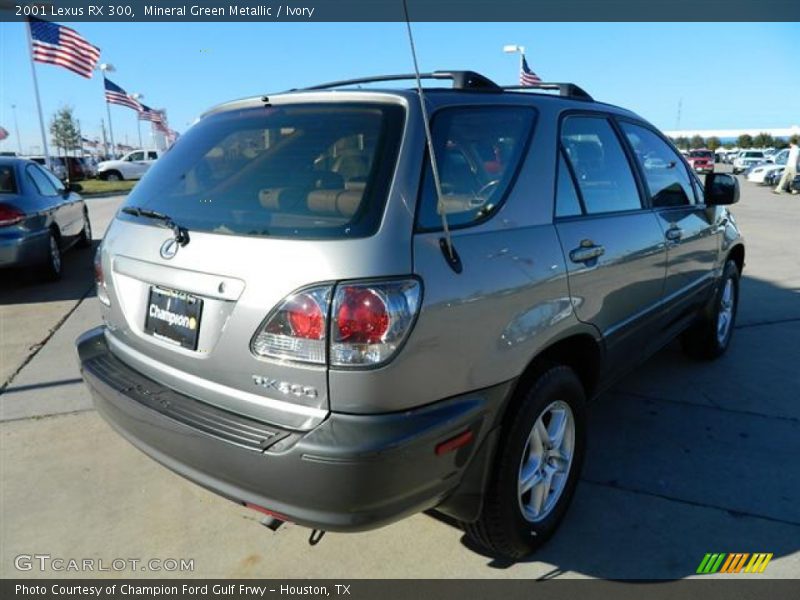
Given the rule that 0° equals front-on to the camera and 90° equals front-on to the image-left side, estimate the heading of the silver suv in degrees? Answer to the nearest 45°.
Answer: approximately 225°

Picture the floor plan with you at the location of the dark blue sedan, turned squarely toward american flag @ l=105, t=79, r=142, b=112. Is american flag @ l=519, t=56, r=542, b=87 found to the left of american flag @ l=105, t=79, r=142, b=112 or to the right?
right

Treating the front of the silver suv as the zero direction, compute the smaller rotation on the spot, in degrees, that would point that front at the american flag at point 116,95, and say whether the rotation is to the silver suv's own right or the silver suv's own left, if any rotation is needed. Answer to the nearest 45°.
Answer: approximately 90° to the silver suv's own left

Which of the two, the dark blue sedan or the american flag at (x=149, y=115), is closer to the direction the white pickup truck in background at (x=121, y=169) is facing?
the dark blue sedan

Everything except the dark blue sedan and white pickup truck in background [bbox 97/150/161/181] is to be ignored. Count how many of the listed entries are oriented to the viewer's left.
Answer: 1

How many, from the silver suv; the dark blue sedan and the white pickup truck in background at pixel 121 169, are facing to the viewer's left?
1

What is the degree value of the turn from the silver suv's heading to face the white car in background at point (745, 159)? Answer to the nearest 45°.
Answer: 0° — it already faces it

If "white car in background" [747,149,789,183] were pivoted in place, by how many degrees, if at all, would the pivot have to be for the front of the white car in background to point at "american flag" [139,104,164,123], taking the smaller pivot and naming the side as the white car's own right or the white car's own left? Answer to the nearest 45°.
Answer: approximately 45° to the white car's own right

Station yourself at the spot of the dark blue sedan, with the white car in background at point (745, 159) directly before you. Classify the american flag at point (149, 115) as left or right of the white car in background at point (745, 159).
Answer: left

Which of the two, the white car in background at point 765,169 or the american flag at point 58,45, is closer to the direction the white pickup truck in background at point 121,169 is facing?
the american flag

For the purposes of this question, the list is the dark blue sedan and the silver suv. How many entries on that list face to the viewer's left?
0

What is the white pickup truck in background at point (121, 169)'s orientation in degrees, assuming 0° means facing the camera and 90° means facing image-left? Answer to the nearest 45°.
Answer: approximately 90°

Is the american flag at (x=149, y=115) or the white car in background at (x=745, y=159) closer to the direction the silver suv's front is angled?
the white car in background

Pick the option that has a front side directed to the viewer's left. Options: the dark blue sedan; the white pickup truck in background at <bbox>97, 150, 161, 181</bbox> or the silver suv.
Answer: the white pickup truck in background

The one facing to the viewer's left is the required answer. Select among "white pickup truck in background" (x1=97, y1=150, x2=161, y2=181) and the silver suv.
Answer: the white pickup truck in background

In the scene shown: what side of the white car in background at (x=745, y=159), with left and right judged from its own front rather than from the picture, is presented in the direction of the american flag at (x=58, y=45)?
front
